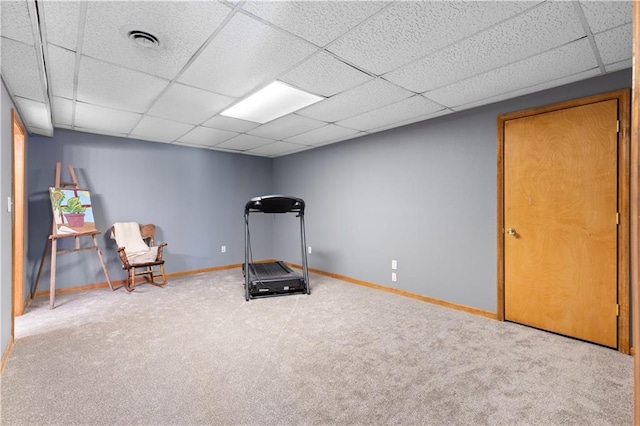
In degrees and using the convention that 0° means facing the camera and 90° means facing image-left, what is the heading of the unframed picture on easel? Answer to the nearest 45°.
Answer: approximately 315°

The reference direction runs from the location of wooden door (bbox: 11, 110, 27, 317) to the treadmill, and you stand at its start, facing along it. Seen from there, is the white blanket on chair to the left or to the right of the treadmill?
left

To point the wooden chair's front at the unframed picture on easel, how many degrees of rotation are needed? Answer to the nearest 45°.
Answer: approximately 135° to its right

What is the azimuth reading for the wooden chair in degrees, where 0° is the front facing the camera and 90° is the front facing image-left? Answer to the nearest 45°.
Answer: approximately 315°
